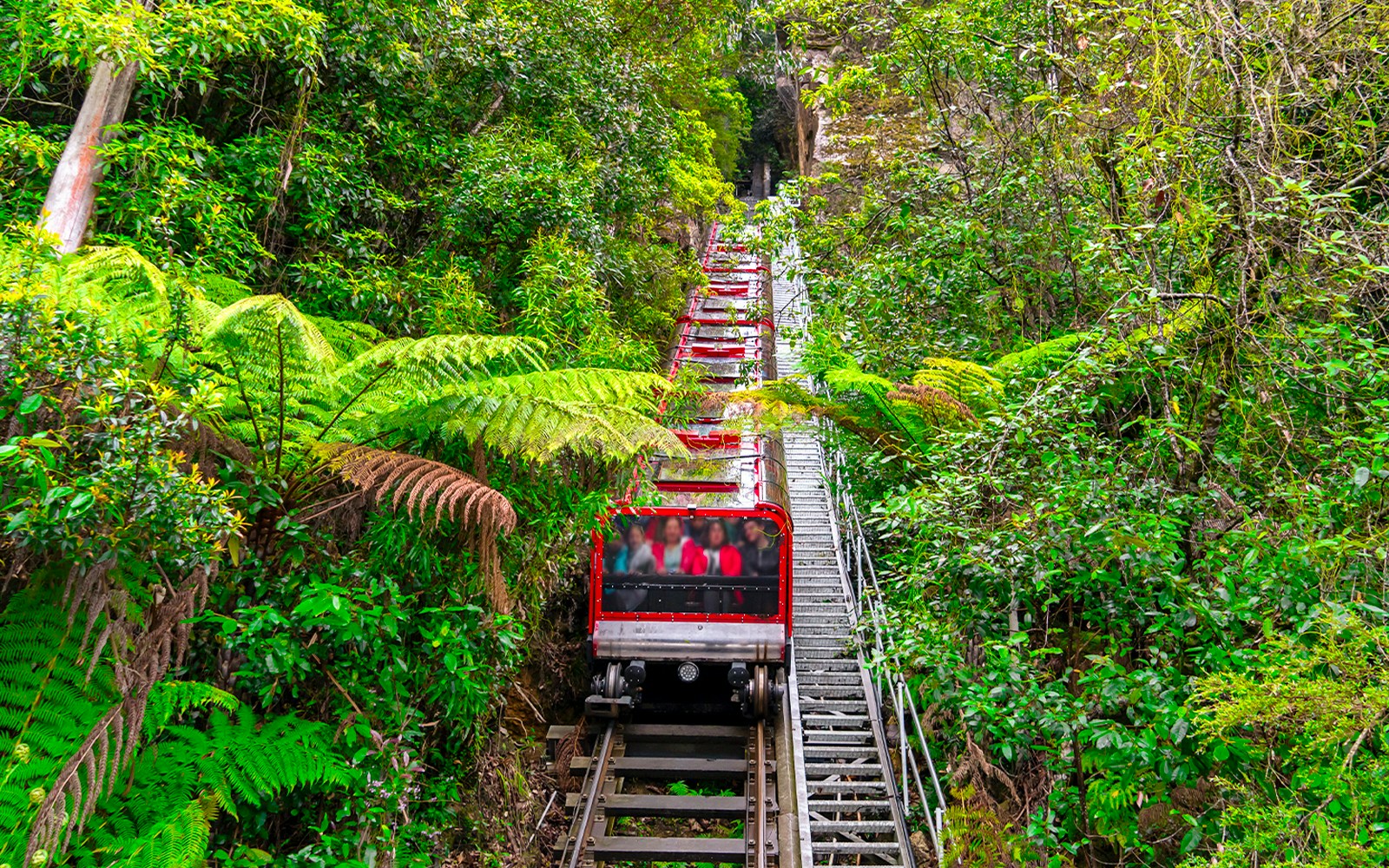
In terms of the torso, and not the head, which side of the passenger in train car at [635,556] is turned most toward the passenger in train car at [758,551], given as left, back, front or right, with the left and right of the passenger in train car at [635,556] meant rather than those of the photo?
left

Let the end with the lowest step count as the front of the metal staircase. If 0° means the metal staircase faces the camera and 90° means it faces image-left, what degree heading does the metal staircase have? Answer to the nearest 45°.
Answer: approximately 0°

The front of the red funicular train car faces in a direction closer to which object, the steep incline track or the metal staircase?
the steep incline track

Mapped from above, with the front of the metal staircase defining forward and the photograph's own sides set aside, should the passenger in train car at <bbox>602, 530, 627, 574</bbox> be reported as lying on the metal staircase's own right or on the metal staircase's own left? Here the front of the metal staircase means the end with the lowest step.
on the metal staircase's own right

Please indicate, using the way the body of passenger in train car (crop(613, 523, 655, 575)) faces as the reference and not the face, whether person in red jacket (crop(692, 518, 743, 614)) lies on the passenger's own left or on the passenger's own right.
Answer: on the passenger's own left
